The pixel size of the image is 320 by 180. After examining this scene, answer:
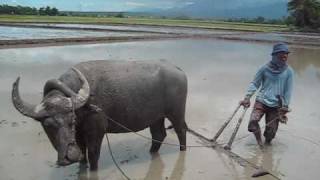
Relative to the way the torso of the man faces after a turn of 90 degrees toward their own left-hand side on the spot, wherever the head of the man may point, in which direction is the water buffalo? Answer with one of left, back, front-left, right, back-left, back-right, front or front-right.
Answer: back-right

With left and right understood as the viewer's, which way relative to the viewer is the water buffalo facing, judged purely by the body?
facing the viewer and to the left of the viewer
